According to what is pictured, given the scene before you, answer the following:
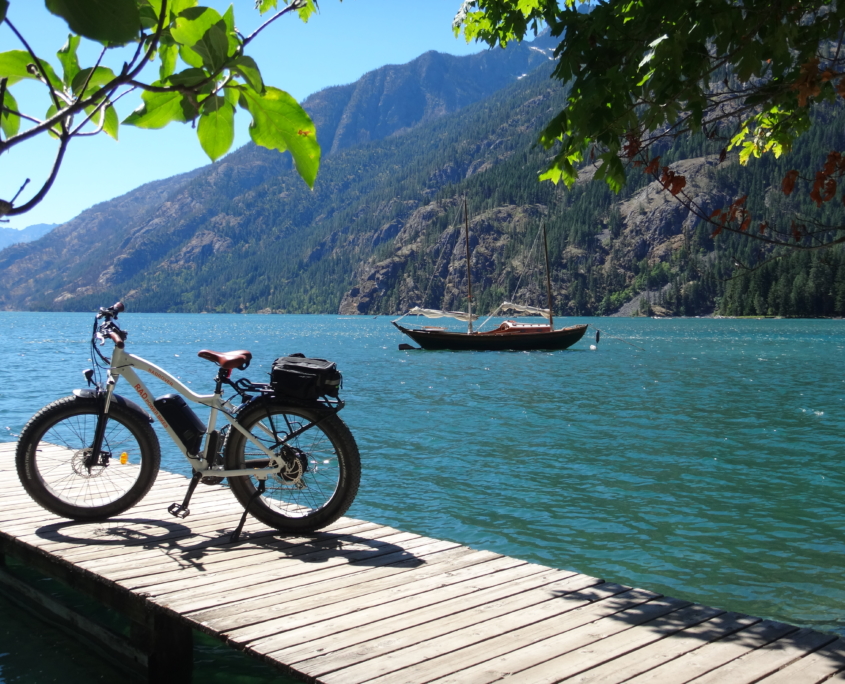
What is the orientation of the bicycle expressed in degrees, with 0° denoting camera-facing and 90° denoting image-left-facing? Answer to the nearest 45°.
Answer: approximately 90°
